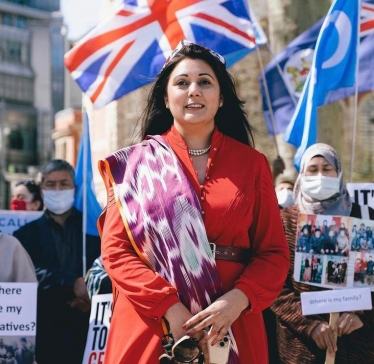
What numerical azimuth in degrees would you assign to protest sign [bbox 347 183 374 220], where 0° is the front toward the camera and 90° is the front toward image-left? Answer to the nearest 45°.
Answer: approximately 0°

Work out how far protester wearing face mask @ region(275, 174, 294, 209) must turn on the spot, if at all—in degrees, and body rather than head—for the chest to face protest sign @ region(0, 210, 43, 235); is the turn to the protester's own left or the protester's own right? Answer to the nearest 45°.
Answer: approximately 90° to the protester's own right

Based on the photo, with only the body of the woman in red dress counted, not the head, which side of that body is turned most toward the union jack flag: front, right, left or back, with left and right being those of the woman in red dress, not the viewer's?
back

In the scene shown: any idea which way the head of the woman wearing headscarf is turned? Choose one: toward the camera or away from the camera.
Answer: toward the camera

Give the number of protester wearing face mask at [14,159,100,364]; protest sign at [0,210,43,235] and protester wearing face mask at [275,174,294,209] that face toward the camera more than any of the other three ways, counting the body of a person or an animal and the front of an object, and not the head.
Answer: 3

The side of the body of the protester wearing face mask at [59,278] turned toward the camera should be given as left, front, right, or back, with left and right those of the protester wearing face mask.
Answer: front

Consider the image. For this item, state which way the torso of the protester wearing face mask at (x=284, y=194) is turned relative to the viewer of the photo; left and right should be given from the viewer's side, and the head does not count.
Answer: facing the viewer

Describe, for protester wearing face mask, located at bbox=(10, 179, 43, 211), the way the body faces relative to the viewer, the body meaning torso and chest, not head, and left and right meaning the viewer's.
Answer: facing the viewer and to the left of the viewer
